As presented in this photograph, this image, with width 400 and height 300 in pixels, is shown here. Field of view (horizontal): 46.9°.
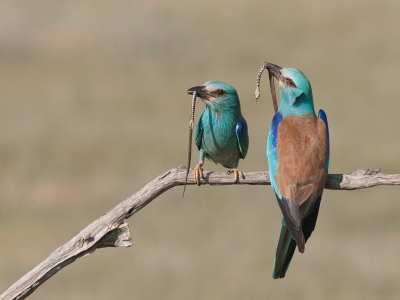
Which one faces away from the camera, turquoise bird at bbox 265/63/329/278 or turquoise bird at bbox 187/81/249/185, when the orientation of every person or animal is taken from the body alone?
turquoise bird at bbox 265/63/329/278

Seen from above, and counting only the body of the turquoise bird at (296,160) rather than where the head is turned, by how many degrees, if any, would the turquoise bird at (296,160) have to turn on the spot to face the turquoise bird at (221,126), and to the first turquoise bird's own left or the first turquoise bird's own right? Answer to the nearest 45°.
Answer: approximately 45° to the first turquoise bird's own left

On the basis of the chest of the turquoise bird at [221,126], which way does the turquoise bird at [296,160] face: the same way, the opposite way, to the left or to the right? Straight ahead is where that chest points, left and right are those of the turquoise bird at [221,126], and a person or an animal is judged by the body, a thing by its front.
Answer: the opposite way

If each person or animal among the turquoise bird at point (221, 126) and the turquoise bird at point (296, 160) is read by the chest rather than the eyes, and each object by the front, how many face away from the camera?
1

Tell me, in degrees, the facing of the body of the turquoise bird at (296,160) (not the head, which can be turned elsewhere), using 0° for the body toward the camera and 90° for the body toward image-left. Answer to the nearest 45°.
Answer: approximately 180°

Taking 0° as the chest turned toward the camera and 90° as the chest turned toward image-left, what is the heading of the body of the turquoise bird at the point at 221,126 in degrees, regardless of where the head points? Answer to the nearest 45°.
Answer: approximately 0°
